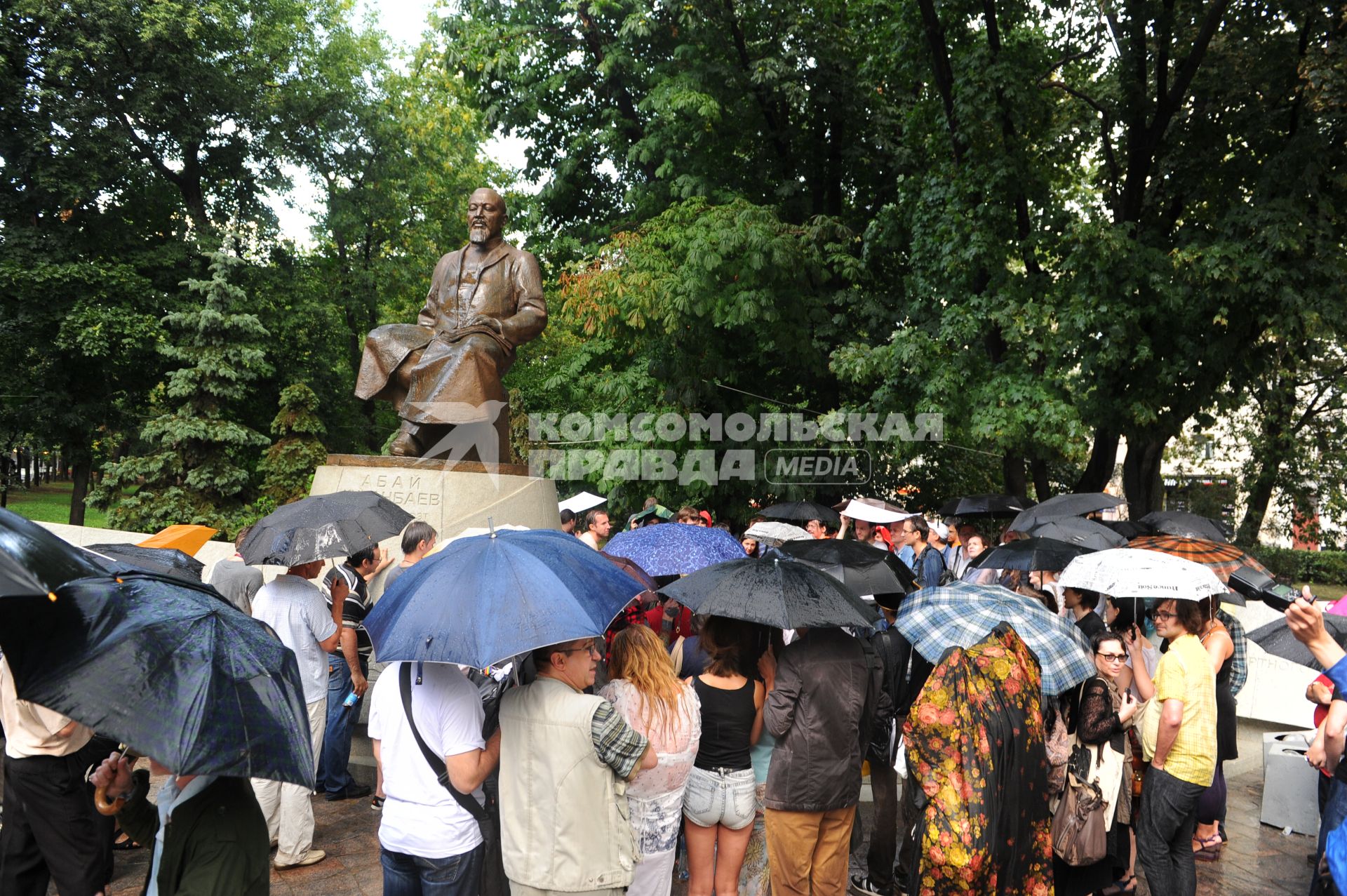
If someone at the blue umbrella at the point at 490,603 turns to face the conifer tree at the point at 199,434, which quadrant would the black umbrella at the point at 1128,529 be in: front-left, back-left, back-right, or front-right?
front-right

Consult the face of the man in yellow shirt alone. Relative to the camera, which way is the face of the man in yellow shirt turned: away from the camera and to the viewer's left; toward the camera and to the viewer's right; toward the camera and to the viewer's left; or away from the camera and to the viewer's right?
toward the camera and to the viewer's left

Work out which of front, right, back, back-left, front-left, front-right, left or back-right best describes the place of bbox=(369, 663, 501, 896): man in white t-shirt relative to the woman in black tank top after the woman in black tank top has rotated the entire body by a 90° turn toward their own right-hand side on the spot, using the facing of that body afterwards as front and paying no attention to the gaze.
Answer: back-right

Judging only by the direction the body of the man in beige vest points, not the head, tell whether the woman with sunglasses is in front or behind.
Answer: in front

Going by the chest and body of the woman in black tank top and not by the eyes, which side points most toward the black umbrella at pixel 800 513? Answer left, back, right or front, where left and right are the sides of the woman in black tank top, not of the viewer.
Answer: front

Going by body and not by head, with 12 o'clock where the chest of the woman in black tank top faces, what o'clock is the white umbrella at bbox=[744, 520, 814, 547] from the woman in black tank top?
The white umbrella is roughly at 12 o'clock from the woman in black tank top.

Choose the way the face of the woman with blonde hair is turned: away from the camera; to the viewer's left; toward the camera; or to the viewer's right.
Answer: away from the camera

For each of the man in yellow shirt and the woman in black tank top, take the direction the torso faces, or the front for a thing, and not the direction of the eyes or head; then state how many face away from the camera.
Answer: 1

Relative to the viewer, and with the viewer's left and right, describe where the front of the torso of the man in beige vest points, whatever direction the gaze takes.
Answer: facing away from the viewer and to the right of the viewer

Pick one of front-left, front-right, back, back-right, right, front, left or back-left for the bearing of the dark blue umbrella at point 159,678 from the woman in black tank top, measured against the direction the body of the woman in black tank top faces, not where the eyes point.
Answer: back-left

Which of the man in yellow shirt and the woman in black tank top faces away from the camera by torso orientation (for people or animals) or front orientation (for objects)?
the woman in black tank top

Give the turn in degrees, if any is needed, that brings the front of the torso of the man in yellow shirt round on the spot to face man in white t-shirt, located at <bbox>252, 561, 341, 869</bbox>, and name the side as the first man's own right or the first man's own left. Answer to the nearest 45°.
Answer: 0° — they already face them

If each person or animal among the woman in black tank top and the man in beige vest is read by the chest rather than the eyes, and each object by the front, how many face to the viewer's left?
0

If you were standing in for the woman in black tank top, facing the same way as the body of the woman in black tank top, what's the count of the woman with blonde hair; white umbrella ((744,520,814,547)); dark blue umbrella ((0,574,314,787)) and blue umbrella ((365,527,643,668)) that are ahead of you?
1

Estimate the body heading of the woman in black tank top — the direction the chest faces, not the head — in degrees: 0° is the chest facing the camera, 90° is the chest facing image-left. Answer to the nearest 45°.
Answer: approximately 180°
